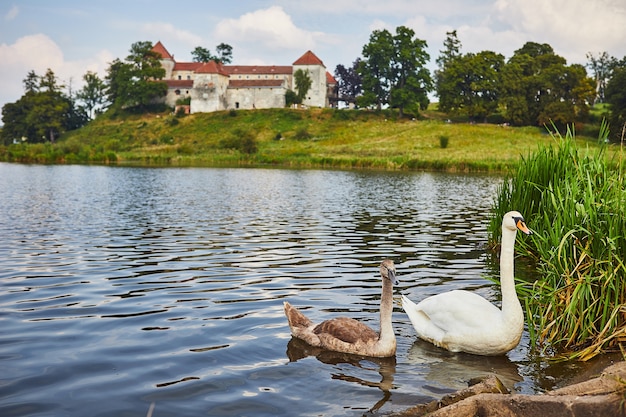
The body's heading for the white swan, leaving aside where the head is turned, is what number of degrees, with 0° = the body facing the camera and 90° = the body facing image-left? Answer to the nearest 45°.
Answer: approximately 270°
